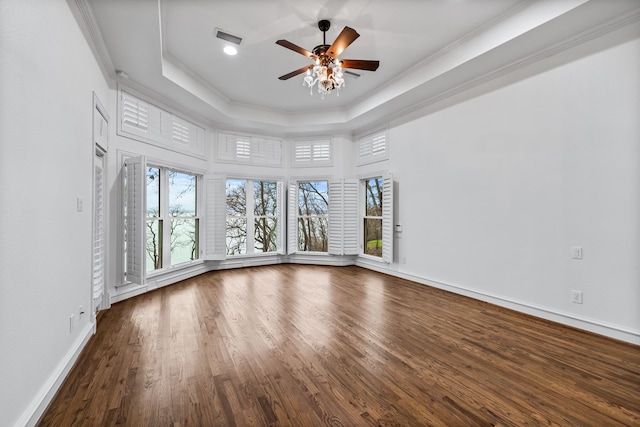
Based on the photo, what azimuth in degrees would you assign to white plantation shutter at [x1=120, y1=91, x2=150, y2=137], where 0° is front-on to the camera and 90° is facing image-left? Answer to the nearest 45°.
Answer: approximately 315°

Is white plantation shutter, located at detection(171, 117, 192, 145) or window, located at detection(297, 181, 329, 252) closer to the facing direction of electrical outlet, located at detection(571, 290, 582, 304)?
the white plantation shutter

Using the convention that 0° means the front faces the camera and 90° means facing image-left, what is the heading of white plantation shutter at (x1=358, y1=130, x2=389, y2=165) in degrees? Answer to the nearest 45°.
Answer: approximately 45°

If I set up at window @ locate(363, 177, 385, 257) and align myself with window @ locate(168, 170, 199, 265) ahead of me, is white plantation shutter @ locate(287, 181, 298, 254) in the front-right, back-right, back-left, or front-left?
front-right

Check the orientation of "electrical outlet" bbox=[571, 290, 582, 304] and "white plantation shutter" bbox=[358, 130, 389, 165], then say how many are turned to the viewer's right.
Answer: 0

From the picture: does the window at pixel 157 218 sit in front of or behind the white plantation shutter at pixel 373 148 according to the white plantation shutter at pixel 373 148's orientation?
in front

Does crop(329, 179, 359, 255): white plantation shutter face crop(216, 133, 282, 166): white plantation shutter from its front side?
no

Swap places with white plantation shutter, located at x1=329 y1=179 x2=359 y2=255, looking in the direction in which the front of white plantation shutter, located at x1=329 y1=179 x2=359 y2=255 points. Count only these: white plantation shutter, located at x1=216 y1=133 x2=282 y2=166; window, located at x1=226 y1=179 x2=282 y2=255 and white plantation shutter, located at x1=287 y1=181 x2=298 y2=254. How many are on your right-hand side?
3

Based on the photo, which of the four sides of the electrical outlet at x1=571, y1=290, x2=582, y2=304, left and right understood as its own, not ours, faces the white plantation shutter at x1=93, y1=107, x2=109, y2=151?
front

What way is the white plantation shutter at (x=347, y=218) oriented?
toward the camera

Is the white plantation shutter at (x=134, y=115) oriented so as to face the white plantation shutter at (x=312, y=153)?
no

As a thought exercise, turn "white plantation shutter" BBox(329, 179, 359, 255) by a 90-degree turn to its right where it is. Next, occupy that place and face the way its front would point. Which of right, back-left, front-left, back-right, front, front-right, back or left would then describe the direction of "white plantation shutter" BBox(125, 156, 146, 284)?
front-left

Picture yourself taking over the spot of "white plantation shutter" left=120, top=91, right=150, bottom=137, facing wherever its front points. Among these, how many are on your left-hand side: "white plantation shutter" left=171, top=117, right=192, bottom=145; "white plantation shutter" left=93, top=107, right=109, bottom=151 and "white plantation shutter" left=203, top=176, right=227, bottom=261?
2

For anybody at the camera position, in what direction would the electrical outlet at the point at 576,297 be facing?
facing the viewer and to the left of the viewer

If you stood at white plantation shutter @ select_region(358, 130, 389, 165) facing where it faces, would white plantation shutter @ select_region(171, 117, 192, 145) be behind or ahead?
ahead

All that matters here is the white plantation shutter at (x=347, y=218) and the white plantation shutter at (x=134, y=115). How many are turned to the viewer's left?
0

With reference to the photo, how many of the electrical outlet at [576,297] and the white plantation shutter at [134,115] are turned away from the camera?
0

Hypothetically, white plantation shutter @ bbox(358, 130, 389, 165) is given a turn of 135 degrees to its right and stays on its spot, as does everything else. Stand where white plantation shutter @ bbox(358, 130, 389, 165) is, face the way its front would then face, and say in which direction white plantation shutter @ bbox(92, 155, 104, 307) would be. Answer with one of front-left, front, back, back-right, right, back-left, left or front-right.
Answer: back-left

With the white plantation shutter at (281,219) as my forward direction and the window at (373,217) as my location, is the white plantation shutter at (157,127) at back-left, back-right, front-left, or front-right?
front-left

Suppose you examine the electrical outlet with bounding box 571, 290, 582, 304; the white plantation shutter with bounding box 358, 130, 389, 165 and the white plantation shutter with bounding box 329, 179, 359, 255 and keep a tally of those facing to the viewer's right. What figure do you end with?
0

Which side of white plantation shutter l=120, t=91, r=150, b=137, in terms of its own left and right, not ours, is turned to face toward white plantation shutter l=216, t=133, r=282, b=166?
left
